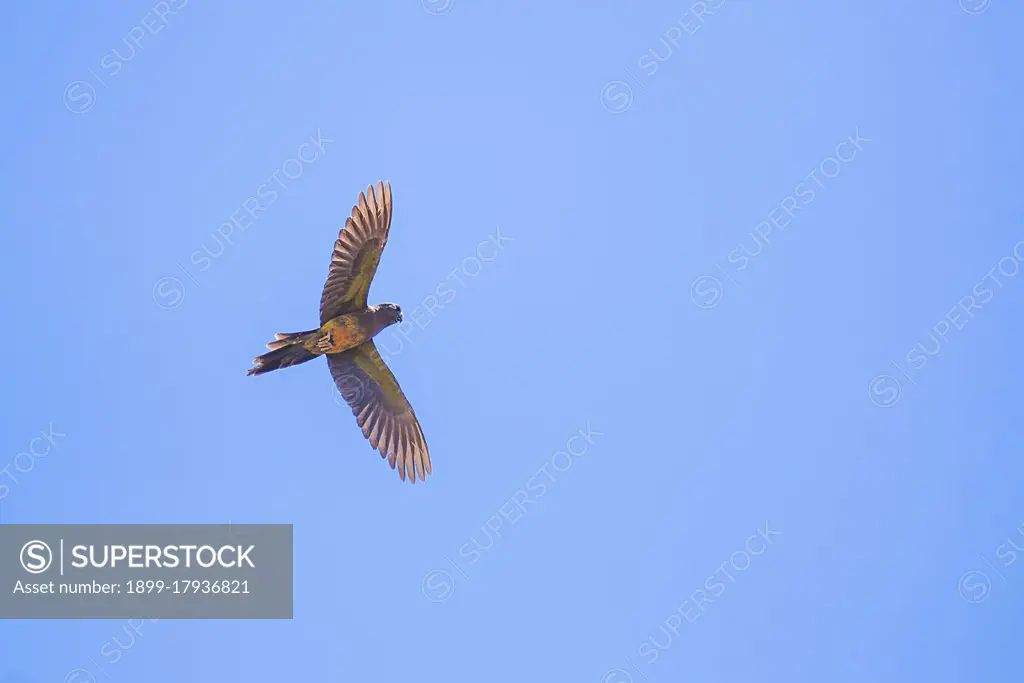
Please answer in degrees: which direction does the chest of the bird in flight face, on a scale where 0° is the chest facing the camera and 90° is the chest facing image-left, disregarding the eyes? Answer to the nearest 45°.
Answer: approximately 270°
